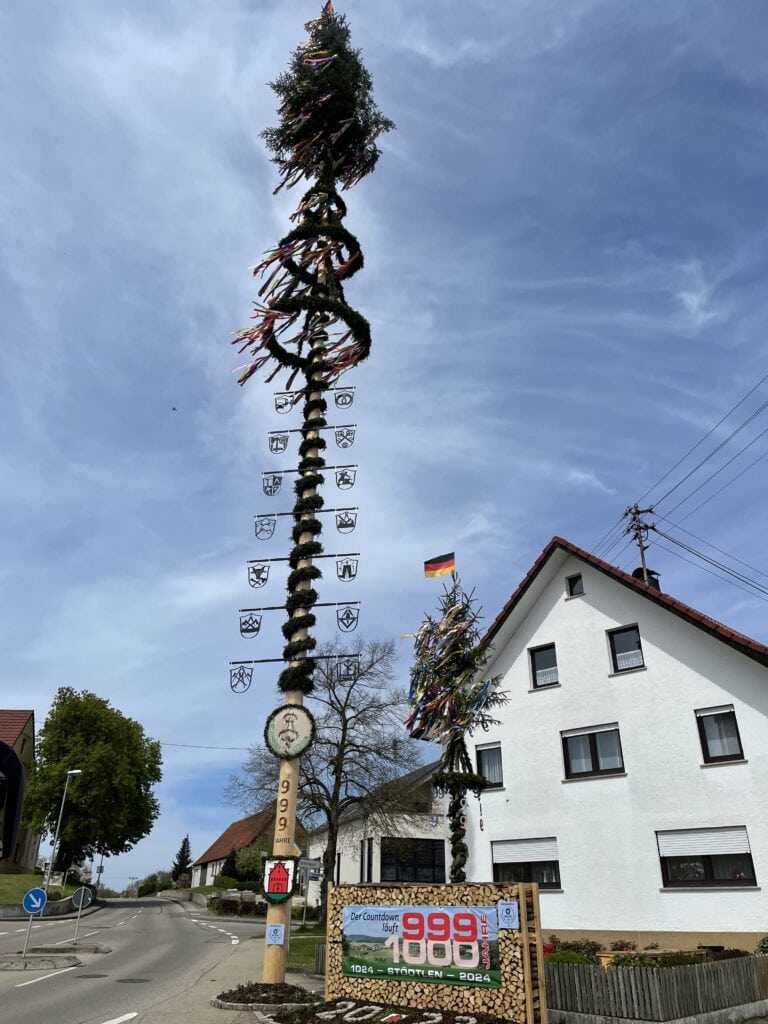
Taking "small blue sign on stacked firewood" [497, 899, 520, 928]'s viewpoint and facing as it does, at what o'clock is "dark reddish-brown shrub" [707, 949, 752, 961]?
The dark reddish-brown shrub is roughly at 7 o'clock from the small blue sign on stacked firewood.

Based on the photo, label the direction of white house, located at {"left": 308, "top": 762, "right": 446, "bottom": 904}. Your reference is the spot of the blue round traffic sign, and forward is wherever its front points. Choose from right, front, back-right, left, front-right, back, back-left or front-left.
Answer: back-left

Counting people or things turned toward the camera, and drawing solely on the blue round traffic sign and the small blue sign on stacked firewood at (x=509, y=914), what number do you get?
2

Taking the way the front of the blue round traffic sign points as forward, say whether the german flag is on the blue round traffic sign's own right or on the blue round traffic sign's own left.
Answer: on the blue round traffic sign's own left

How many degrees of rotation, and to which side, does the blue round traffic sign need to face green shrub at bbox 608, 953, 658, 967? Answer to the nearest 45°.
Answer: approximately 45° to its left

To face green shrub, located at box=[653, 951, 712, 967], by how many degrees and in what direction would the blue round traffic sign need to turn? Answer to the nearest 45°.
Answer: approximately 45° to its left

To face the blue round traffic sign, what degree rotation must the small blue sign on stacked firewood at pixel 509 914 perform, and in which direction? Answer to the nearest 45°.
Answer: approximately 135° to its right

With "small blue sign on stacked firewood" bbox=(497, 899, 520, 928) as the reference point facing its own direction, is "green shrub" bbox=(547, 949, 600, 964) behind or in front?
behind

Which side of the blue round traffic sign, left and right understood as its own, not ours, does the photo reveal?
front

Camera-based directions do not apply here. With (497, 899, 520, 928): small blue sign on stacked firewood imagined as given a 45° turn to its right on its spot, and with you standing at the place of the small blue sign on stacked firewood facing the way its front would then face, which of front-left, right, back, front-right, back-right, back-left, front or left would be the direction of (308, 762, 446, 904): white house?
back-right

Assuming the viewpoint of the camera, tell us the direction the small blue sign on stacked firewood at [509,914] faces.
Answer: facing the viewer
